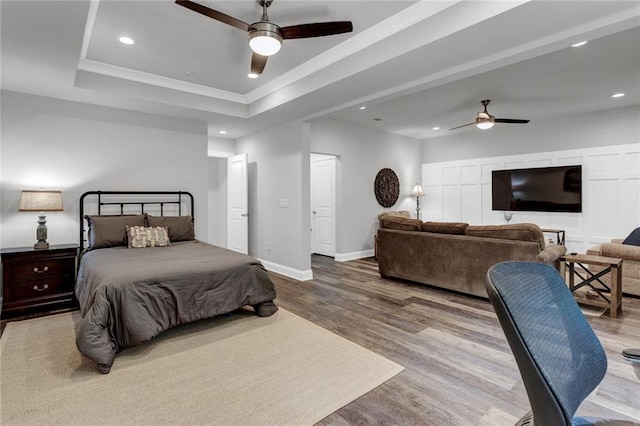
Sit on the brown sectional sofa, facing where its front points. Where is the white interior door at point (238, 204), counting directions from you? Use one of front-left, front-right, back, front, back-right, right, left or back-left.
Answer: back-left

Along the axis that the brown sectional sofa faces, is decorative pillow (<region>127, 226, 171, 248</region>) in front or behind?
behind

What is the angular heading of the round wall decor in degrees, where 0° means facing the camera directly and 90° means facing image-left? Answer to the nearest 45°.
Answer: approximately 315°

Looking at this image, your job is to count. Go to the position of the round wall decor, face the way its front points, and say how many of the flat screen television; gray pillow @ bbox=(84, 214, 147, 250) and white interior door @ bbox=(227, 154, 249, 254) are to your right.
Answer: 2

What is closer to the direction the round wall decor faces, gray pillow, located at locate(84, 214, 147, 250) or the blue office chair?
the blue office chair

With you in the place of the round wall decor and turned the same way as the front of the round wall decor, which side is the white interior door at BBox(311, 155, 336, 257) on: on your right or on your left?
on your right
